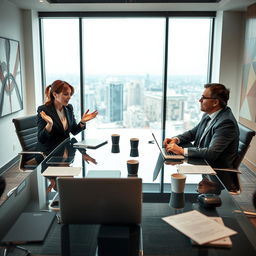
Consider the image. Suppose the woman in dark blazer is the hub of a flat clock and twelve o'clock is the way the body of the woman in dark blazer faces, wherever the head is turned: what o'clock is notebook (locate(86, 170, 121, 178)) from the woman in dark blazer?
The notebook is roughly at 1 o'clock from the woman in dark blazer.

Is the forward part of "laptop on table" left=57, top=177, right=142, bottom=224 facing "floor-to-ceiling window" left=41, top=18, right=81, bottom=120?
yes

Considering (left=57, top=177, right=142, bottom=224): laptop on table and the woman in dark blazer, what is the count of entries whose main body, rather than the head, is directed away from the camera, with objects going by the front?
1

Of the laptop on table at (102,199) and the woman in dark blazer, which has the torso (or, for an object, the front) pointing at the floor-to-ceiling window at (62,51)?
the laptop on table

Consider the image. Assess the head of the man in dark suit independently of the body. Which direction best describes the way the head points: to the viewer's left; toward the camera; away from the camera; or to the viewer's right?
to the viewer's left

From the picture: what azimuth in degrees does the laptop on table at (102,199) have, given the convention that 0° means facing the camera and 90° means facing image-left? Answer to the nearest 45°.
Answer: approximately 180°

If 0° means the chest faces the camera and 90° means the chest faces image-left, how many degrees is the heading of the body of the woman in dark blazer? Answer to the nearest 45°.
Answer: approximately 315°

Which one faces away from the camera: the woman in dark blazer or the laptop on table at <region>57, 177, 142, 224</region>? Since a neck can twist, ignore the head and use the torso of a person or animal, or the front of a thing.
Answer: the laptop on table

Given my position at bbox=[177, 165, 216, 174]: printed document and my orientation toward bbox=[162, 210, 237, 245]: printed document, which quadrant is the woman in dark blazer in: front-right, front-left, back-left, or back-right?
back-right

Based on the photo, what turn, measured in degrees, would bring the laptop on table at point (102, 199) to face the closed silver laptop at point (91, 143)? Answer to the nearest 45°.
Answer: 0° — it already faces it
